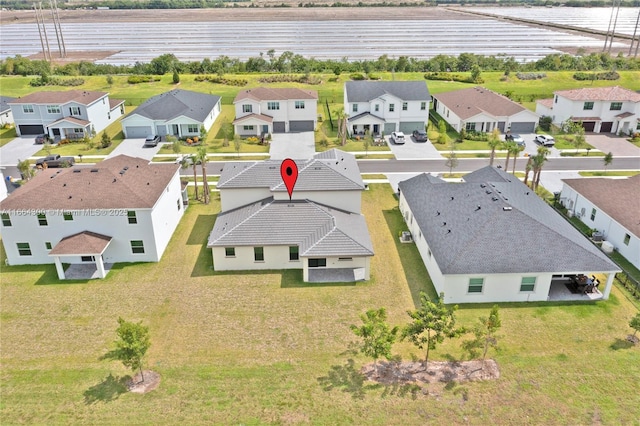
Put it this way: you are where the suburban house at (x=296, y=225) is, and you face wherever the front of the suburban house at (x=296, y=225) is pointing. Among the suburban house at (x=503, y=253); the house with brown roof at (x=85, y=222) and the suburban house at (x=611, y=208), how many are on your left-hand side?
1

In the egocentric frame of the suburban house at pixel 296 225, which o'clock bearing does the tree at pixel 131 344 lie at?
The tree is roughly at 7 o'clock from the suburban house.

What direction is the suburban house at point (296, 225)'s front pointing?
away from the camera

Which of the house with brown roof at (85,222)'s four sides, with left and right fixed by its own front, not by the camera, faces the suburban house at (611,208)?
right

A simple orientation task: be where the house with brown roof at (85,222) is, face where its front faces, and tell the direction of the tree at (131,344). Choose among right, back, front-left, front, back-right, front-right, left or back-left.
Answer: back

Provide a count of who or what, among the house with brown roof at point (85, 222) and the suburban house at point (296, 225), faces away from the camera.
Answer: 2

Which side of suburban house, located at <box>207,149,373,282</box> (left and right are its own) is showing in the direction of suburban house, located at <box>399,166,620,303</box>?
right

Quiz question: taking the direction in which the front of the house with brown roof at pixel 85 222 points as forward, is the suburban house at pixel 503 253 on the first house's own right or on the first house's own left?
on the first house's own right

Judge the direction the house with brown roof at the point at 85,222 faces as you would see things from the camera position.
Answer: facing away from the viewer
